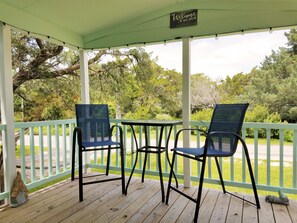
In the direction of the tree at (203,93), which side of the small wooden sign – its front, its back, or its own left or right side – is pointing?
back

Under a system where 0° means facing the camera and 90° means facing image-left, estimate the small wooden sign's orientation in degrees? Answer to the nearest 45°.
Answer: approximately 0°
